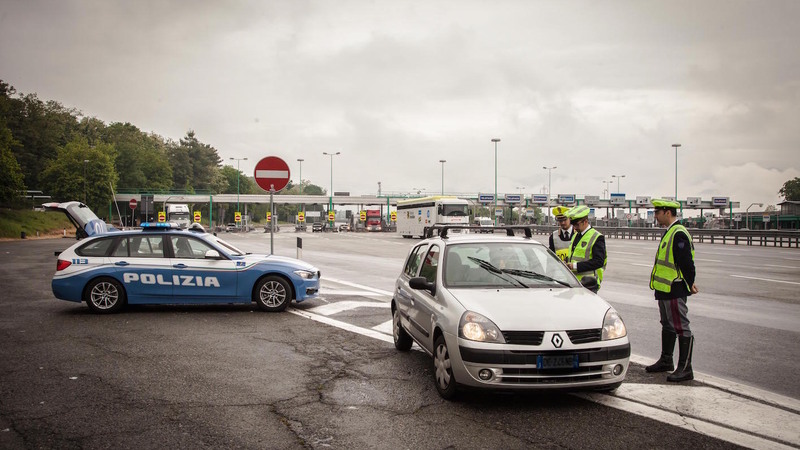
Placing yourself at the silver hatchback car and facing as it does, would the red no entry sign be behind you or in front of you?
behind

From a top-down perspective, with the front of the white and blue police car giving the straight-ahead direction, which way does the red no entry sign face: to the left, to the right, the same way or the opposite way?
to the right

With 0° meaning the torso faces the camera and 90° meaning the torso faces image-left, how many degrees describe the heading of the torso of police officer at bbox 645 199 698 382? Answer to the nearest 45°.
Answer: approximately 90°

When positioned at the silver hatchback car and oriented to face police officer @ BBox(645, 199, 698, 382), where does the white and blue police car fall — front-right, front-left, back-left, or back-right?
back-left

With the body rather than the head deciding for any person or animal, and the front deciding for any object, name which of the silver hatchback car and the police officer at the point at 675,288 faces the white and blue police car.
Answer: the police officer

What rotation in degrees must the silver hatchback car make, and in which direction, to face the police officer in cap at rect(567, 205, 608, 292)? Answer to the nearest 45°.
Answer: approximately 135° to its left

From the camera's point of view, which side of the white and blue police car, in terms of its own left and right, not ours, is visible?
right

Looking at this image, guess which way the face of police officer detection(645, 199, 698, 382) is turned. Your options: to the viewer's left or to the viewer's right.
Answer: to the viewer's left

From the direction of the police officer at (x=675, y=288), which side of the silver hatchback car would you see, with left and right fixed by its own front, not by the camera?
left
